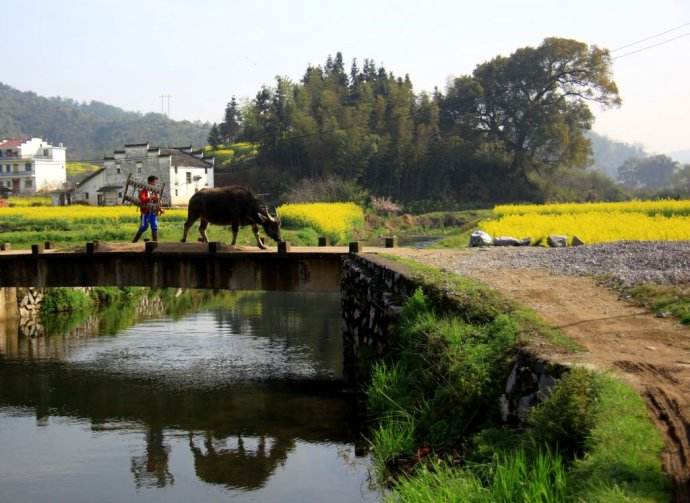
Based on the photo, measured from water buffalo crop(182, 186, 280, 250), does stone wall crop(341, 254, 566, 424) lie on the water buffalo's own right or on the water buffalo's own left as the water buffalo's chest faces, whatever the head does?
on the water buffalo's own right

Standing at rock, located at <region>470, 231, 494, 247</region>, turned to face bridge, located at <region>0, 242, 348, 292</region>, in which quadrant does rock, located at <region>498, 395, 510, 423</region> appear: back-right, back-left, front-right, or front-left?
front-left

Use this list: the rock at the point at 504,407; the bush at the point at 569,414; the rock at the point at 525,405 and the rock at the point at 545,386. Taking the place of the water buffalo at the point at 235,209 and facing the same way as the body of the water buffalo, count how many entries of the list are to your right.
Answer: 4

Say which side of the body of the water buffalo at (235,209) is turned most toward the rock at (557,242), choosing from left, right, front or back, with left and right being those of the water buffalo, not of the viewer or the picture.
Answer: front

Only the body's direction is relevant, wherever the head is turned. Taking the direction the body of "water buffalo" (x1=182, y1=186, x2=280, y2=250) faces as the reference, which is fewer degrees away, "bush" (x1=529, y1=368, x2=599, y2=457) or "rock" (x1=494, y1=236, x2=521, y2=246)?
the rock

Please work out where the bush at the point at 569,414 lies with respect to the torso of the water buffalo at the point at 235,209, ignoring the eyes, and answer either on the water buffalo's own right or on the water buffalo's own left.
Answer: on the water buffalo's own right

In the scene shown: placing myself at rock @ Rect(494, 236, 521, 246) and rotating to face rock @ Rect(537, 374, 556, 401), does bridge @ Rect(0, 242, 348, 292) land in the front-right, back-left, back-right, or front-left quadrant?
front-right

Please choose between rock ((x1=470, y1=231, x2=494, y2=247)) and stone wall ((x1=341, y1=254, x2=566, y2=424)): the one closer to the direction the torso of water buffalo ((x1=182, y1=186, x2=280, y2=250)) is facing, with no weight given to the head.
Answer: the rock

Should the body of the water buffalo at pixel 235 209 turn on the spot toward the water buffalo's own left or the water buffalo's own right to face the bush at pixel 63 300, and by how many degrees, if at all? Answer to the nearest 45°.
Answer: approximately 135° to the water buffalo's own left

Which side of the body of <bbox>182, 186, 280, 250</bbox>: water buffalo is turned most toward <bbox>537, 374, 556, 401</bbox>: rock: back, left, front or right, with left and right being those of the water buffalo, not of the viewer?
right

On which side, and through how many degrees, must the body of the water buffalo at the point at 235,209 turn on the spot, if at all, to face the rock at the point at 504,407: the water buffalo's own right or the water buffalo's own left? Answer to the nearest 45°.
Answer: approximately 90° to the water buffalo's own right

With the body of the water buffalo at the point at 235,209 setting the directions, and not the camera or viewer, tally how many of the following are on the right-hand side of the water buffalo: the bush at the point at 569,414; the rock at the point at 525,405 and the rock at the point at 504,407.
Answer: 3

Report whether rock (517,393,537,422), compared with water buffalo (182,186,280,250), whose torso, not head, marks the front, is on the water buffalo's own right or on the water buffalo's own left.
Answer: on the water buffalo's own right

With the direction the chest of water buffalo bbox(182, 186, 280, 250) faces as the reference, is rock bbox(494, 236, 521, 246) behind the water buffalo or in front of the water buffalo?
in front

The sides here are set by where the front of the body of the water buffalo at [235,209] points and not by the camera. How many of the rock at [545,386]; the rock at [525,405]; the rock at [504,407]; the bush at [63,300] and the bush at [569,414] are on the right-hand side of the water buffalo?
4

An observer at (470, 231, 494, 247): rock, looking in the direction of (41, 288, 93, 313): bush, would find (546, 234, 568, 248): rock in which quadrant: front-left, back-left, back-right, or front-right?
back-left

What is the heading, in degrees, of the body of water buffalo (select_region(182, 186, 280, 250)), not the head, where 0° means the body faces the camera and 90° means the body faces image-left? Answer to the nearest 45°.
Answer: approximately 270°

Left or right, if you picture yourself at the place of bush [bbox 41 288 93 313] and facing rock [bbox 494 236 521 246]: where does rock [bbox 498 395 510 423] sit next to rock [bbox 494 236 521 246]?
right
